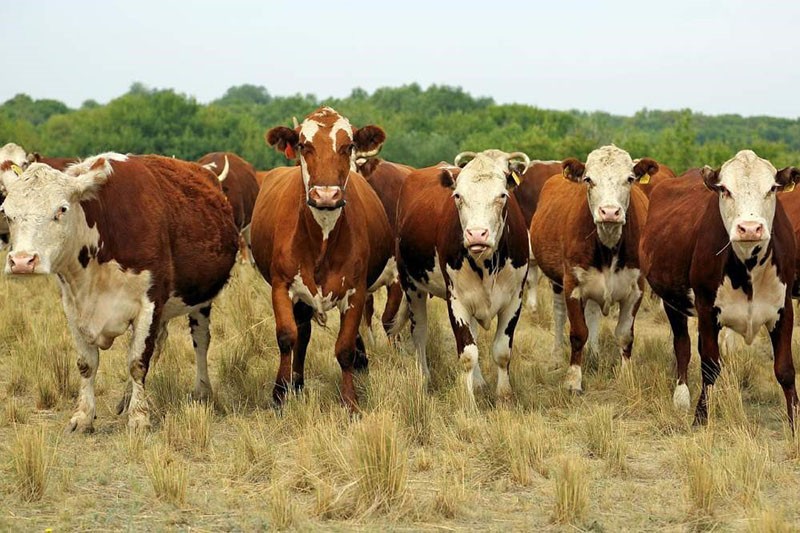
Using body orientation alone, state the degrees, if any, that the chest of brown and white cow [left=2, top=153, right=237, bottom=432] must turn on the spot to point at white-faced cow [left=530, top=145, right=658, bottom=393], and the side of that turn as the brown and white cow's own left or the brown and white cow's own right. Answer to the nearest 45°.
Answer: approximately 135° to the brown and white cow's own left

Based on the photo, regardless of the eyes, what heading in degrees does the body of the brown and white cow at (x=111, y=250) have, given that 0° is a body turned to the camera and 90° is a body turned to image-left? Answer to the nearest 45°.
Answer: approximately 45°

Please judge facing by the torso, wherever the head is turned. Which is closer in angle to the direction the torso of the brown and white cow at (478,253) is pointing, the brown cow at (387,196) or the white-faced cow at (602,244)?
the white-faced cow

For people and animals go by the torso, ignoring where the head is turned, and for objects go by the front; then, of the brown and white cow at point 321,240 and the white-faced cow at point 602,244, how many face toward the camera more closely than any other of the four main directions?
2

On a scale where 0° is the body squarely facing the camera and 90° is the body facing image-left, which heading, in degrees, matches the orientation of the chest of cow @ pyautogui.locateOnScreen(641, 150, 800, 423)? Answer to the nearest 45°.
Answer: approximately 315°

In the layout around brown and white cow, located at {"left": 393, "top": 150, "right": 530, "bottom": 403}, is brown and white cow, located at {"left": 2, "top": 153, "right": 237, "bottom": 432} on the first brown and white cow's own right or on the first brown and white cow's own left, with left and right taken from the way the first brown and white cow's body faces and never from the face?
on the first brown and white cow's own right

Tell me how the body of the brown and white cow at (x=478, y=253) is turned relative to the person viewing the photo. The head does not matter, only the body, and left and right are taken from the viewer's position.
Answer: facing the viewer and to the right of the viewer

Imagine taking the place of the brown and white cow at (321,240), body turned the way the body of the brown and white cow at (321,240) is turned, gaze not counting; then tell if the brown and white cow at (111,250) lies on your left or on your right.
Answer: on your right

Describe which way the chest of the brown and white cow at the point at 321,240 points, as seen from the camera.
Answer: toward the camera

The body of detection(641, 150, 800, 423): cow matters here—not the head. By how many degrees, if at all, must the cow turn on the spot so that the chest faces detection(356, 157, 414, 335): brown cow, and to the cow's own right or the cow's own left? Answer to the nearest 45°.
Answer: approximately 180°
